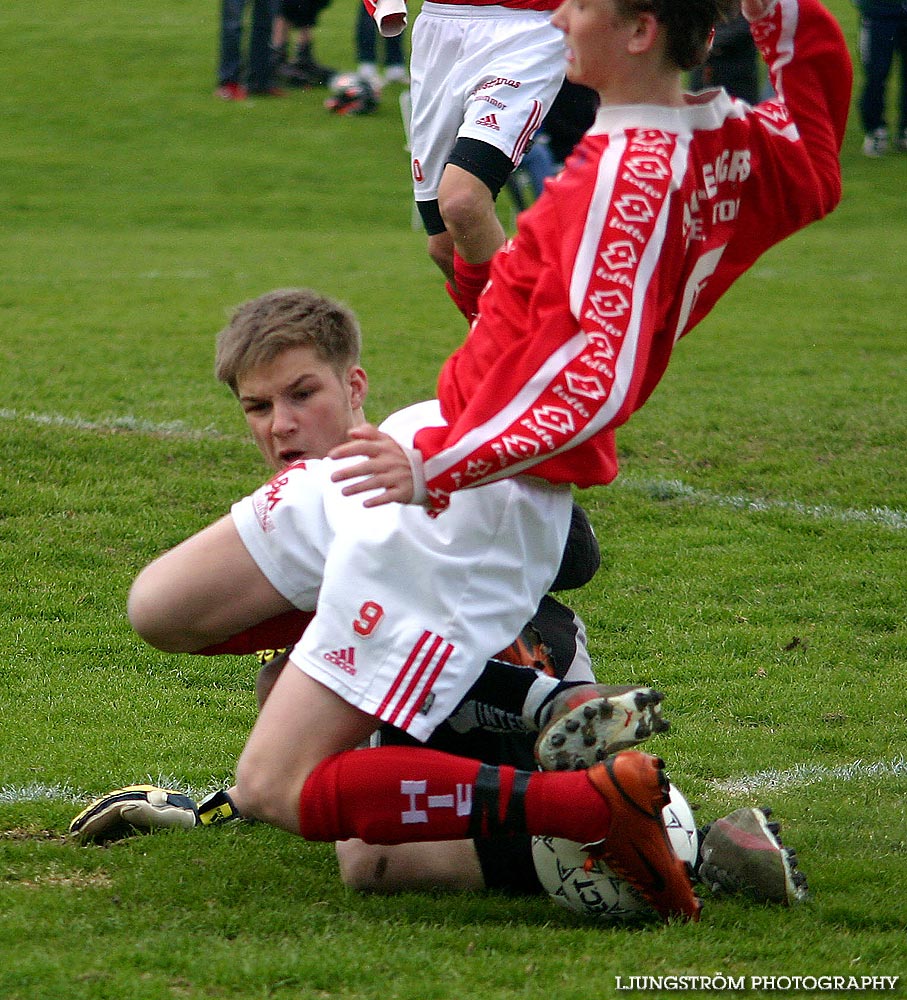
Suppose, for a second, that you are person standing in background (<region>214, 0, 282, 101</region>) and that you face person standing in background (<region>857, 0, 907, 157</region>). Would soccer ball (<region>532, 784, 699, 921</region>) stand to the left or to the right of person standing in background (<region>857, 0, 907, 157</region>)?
right
